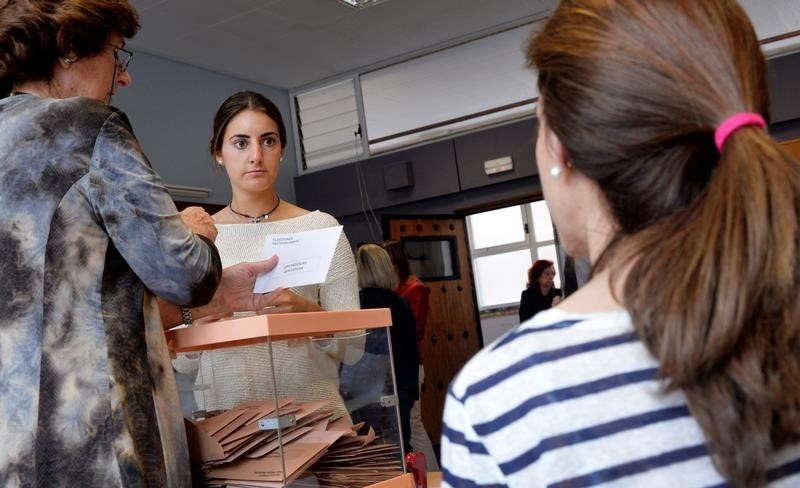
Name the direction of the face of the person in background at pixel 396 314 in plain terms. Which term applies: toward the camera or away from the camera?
away from the camera

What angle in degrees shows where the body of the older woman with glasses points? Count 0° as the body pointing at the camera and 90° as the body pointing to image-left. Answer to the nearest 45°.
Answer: approximately 225°

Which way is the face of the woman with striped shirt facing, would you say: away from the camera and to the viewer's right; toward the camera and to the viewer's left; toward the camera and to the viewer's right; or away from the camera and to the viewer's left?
away from the camera and to the viewer's left

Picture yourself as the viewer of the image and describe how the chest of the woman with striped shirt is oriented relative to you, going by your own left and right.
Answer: facing away from the viewer and to the left of the viewer

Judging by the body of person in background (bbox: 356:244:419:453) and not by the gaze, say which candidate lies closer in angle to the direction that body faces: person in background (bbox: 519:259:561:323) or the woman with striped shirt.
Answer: the person in background

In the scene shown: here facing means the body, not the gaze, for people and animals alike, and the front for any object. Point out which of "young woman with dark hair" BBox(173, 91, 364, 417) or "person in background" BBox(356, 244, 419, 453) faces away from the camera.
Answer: the person in background

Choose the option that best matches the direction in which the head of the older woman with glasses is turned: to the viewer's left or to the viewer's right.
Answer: to the viewer's right

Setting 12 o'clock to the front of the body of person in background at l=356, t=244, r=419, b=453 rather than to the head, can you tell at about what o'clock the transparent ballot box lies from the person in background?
The transparent ballot box is roughly at 6 o'clock from the person in background.

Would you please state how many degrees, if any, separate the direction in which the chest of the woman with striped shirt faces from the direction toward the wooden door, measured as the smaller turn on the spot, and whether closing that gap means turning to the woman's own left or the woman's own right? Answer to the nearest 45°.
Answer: approximately 45° to the woman's own right

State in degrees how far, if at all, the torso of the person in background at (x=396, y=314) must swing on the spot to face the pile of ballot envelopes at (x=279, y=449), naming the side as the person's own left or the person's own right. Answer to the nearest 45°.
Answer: approximately 180°

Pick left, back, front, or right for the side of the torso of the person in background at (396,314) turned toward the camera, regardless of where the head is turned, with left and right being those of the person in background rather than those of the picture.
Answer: back
